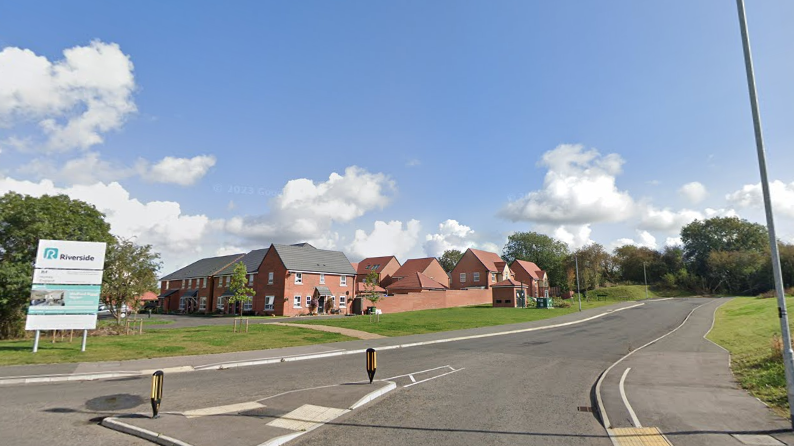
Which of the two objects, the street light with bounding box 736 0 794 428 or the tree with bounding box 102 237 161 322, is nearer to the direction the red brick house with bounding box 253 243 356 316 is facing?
the street light

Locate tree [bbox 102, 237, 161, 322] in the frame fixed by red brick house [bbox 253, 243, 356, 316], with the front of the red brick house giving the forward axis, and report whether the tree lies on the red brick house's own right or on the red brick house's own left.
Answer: on the red brick house's own right

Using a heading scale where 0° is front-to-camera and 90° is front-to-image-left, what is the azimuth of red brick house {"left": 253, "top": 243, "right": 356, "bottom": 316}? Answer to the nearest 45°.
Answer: approximately 315°

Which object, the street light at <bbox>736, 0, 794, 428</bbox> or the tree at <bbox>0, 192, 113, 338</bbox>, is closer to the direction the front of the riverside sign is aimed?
the street light

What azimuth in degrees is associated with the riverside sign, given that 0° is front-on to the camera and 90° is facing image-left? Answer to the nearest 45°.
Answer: approximately 0°

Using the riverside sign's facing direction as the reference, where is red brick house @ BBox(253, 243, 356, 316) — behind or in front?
behind

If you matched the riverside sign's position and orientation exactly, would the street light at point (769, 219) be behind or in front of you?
in front

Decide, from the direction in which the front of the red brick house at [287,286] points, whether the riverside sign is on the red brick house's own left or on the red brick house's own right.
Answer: on the red brick house's own right

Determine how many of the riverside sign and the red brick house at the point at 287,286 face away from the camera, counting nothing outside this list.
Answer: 0
